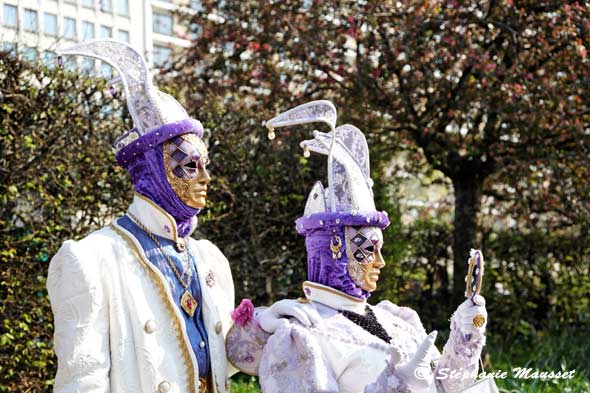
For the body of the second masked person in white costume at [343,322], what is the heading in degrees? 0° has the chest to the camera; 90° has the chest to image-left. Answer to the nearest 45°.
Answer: approximately 315°

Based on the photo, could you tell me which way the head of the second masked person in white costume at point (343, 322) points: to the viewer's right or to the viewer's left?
to the viewer's right

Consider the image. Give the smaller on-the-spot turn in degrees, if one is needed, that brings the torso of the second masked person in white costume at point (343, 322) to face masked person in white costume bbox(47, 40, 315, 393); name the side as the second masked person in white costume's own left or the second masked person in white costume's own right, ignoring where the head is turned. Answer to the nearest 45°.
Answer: approximately 135° to the second masked person in white costume's own right

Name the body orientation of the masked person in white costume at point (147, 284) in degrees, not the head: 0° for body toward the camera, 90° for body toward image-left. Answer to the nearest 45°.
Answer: approximately 315°

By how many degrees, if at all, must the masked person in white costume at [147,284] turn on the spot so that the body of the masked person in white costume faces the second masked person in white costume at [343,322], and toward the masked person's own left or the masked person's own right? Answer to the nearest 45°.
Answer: approximately 45° to the masked person's own left
